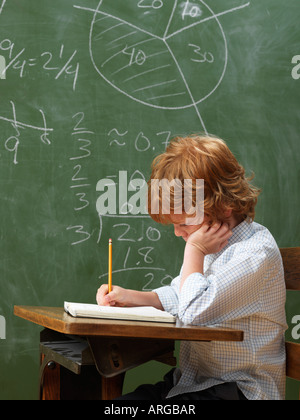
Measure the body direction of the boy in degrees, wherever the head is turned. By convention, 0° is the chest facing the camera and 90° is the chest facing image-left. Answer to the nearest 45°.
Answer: approximately 90°
